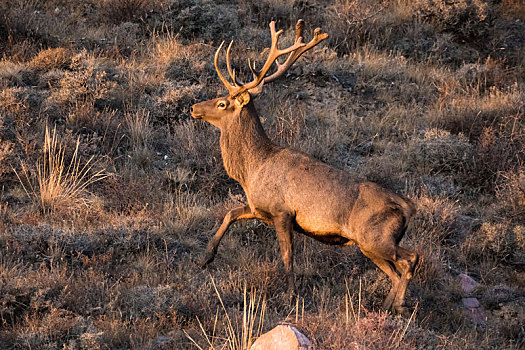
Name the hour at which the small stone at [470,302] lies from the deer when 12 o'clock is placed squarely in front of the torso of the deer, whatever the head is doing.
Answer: The small stone is roughly at 6 o'clock from the deer.

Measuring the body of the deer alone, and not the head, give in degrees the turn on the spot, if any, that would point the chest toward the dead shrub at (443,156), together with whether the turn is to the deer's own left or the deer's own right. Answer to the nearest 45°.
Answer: approximately 135° to the deer's own right

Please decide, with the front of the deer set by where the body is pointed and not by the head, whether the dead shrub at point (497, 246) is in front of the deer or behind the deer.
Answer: behind

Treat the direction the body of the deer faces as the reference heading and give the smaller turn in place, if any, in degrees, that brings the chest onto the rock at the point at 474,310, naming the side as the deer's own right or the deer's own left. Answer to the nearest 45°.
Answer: approximately 180°

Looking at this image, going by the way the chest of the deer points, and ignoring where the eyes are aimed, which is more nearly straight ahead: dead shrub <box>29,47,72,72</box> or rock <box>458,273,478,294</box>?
the dead shrub

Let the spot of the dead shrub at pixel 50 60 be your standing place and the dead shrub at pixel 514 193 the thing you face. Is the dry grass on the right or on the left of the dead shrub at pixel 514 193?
right

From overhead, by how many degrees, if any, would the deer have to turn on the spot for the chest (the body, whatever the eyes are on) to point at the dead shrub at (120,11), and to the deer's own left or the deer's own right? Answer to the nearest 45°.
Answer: approximately 45° to the deer's own right

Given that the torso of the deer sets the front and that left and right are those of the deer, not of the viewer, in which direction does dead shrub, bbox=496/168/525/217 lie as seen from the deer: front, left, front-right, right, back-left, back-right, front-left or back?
back-right

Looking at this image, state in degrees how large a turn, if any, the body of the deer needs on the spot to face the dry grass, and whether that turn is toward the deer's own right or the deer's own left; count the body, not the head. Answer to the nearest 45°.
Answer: approximately 45° to the deer's own right

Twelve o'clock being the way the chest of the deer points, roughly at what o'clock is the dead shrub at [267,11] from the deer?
The dead shrub is roughly at 3 o'clock from the deer.

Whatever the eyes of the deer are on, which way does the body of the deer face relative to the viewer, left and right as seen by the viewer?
facing to the left of the viewer

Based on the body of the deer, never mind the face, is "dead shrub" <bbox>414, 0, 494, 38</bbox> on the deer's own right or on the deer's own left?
on the deer's own right

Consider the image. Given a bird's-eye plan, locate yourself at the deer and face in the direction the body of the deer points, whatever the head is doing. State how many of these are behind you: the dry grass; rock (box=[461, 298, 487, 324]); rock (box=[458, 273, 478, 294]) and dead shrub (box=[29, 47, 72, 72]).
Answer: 2
